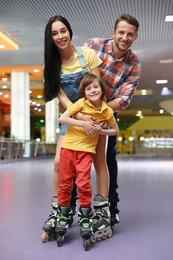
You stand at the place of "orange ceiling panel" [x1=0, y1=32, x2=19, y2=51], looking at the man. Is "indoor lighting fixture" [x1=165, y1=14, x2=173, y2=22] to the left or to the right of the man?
left

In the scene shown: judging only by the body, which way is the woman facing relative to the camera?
toward the camera

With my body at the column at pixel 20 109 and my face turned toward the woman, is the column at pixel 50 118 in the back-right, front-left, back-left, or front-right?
back-left

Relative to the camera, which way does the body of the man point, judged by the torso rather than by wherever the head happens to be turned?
toward the camera

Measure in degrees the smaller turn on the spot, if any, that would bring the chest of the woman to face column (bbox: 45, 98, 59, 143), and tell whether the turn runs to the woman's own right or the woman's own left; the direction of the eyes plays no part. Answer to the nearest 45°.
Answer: approximately 180°

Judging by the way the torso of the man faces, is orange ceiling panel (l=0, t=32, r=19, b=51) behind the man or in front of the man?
behind

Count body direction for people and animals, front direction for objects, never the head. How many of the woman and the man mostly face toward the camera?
2
